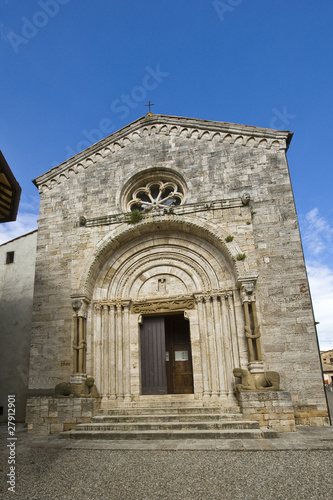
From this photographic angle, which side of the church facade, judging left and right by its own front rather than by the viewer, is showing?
front
